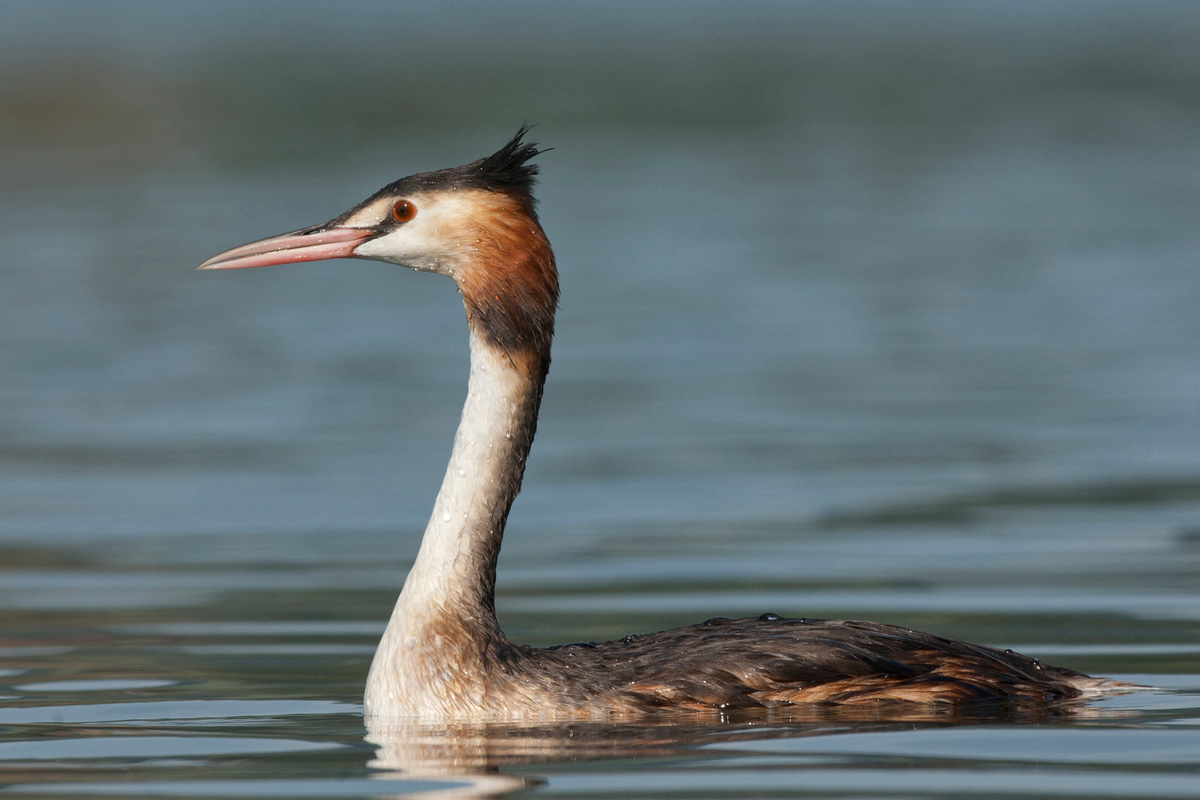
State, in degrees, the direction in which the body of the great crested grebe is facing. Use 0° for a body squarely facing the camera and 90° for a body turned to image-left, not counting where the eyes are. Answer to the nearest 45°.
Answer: approximately 90°
